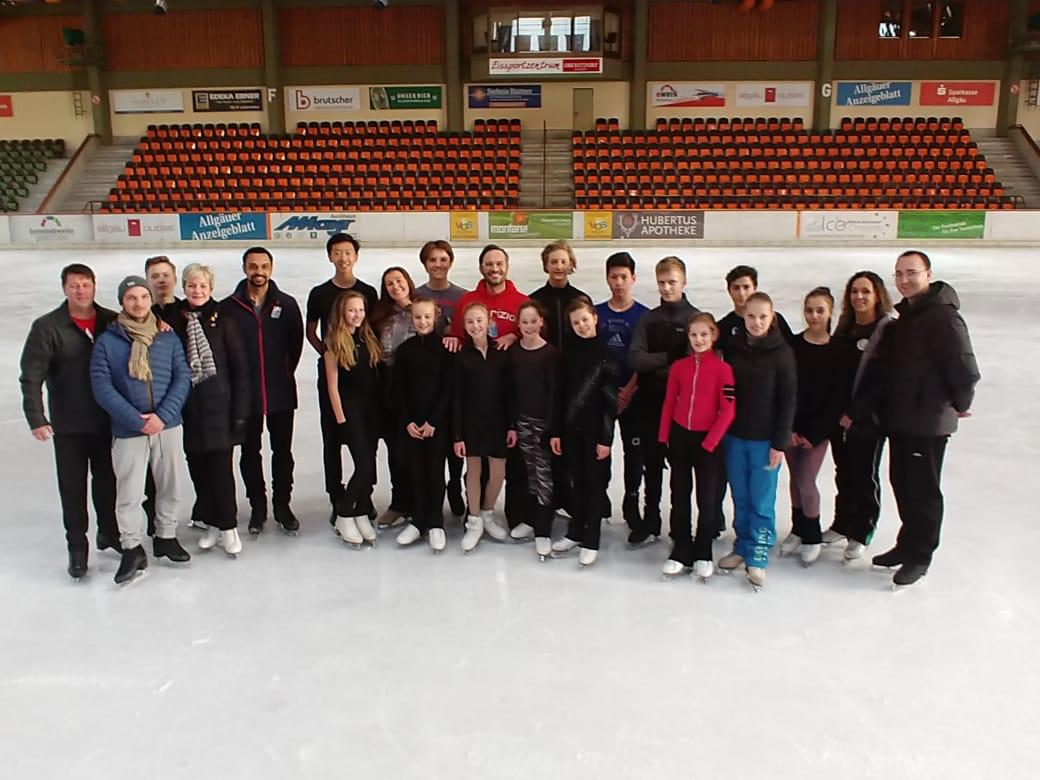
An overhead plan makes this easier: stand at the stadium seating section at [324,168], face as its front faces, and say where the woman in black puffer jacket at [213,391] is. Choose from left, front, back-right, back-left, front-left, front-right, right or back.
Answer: front

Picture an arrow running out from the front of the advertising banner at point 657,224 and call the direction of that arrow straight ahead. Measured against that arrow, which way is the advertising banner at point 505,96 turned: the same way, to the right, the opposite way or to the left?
the same way

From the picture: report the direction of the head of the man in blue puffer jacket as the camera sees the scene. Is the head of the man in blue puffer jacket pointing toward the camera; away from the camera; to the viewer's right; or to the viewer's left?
toward the camera

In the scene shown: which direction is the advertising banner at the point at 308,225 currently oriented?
toward the camera

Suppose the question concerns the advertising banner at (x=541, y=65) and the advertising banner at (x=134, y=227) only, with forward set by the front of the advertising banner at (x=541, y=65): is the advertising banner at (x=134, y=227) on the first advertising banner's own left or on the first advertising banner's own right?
on the first advertising banner's own right

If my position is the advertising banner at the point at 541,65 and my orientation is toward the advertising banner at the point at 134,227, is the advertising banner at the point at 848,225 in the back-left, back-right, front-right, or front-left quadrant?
back-left

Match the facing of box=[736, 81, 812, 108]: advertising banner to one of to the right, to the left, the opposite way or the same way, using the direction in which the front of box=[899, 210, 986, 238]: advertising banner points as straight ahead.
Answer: the same way

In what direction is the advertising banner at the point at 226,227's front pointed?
toward the camera

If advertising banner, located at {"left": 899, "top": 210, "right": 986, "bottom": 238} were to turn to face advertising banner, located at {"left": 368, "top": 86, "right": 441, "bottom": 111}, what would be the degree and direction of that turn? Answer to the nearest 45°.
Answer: approximately 90° to its right

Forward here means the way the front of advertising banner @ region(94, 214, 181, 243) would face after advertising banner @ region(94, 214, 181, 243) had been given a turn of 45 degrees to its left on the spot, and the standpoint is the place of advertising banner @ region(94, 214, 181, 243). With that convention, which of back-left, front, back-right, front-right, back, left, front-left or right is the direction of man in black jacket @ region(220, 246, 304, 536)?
front-right

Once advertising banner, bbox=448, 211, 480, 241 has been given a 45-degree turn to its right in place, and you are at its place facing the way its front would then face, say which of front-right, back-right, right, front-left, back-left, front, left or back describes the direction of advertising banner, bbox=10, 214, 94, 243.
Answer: front-right

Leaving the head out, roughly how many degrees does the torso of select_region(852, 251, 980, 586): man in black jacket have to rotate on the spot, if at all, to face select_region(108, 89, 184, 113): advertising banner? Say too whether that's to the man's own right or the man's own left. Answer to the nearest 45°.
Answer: approximately 90° to the man's own right

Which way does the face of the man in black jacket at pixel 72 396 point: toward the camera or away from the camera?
toward the camera

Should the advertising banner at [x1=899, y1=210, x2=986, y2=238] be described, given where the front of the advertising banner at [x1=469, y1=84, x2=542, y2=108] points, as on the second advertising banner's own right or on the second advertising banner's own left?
on the second advertising banner's own left

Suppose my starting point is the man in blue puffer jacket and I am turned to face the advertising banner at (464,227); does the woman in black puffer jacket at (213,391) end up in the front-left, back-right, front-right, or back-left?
front-right

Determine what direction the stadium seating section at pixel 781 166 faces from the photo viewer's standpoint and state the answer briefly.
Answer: facing the viewer

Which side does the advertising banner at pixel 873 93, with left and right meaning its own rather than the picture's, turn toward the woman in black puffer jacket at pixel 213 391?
front

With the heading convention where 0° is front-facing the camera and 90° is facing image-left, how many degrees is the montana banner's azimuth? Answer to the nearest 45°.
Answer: approximately 0°

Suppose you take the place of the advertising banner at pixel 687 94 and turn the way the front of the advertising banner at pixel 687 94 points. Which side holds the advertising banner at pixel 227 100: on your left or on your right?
on your right
